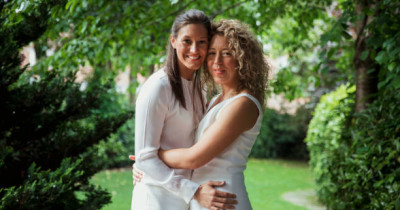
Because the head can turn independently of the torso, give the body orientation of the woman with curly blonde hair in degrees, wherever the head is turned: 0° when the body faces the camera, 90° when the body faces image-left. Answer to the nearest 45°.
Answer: approximately 45°

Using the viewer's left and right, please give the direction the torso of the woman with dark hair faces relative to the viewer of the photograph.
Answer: facing the viewer and to the right of the viewer

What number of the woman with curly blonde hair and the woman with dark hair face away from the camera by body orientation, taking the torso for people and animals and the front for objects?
0

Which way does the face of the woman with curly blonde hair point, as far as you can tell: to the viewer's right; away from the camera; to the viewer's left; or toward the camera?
toward the camera

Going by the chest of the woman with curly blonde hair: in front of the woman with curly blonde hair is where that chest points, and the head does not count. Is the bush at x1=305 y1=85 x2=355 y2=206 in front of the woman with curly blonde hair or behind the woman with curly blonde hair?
behind

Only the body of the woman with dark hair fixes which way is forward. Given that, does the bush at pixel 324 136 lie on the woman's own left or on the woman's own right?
on the woman's own left

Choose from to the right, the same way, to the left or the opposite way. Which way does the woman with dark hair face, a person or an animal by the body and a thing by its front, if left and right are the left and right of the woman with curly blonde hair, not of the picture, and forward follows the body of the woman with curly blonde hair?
to the left

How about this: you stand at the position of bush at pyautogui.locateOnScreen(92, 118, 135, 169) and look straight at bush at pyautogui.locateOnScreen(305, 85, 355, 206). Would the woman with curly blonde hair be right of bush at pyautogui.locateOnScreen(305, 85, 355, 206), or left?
right

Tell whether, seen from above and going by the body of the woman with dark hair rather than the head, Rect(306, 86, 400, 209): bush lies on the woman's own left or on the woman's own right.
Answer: on the woman's own left
